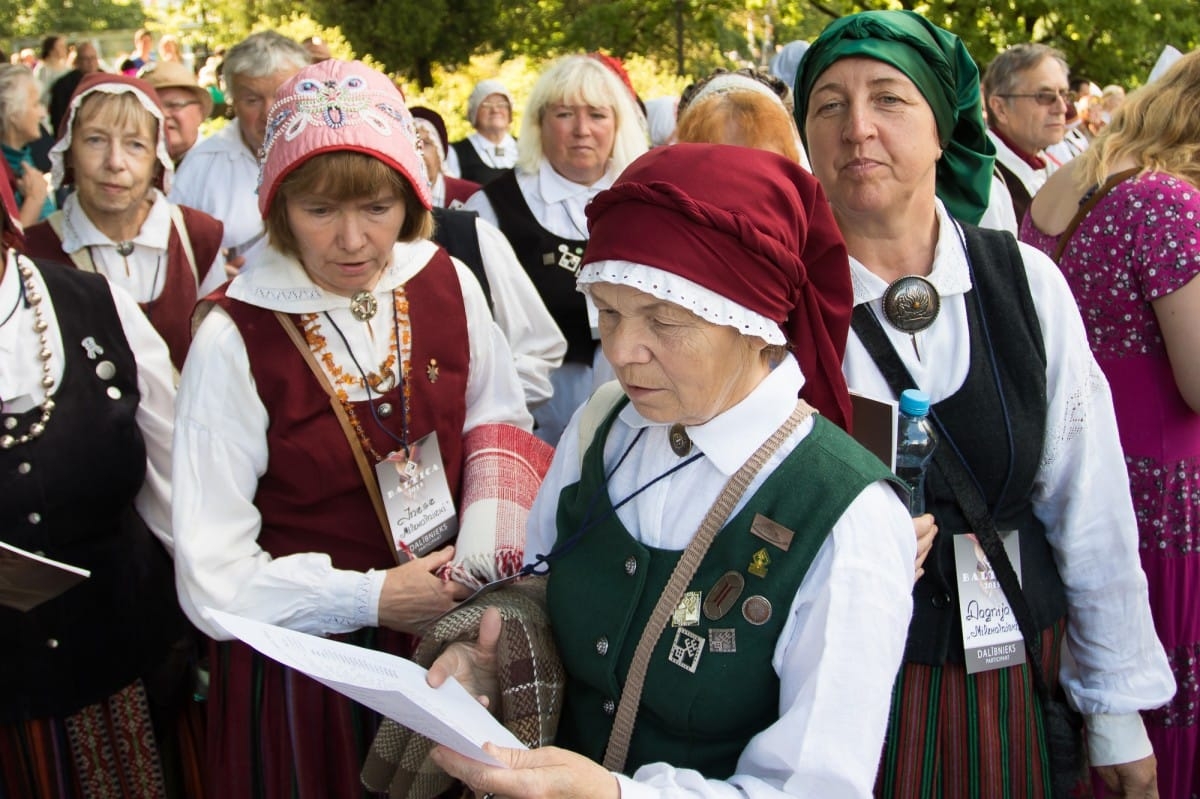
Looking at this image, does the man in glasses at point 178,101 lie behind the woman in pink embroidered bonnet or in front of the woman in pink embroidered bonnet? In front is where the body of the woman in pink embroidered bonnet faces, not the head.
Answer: behind

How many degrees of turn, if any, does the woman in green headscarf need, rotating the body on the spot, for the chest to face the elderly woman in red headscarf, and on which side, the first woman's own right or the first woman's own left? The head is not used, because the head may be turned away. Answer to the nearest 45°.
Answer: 0° — they already face them

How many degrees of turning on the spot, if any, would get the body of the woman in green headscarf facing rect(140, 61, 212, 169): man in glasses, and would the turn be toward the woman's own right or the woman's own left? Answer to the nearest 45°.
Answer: approximately 90° to the woman's own right

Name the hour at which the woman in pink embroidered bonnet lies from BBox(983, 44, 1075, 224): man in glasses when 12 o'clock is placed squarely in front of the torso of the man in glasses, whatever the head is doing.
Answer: The woman in pink embroidered bonnet is roughly at 2 o'clock from the man in glasses.

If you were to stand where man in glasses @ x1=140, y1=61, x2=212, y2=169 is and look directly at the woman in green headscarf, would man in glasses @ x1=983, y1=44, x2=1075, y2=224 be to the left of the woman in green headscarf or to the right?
left

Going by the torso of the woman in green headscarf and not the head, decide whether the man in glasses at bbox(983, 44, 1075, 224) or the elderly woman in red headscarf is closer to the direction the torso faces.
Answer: the elderly woman in red headscarf

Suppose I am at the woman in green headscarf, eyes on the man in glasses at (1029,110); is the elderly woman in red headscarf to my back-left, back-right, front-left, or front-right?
back-left

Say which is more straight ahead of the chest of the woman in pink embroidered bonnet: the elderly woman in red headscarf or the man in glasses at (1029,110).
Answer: the elderly woman in red headscarf

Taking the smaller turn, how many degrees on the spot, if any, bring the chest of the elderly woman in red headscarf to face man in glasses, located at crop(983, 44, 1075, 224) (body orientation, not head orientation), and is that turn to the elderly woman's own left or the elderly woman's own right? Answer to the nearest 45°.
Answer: approximately 180°

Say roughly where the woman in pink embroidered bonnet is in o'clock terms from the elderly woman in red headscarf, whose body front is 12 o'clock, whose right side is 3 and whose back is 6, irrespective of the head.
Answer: The woman in pink embroidered bonnet is roughly at 3 o'clock from the elderly woman in red headscarf.

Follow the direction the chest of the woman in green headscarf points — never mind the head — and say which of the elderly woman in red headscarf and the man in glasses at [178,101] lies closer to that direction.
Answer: the elderly woman in red headscarf
